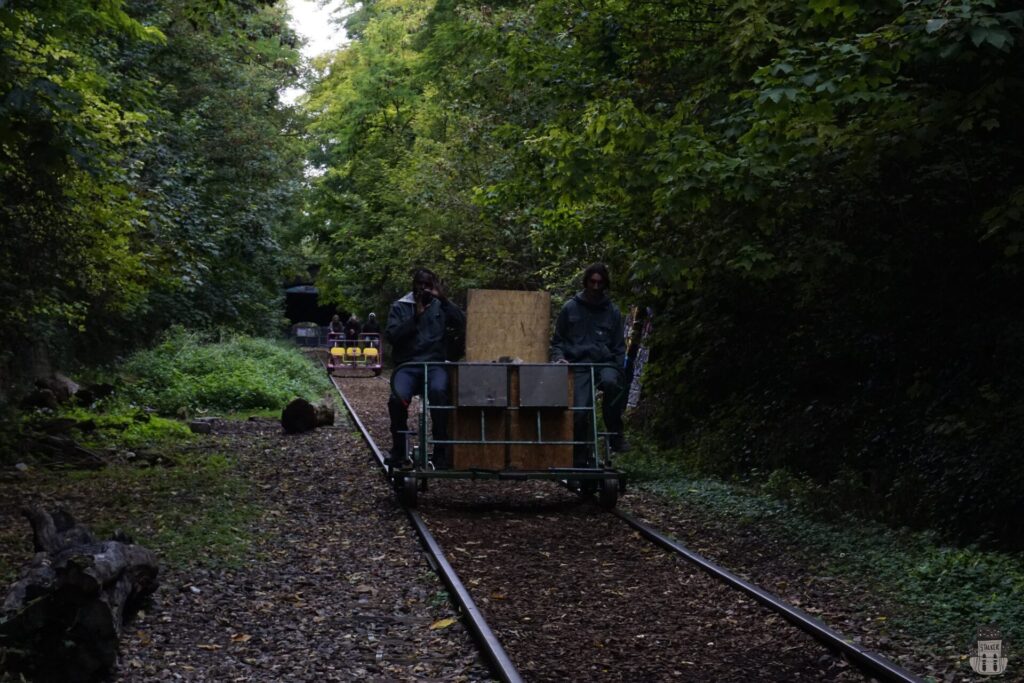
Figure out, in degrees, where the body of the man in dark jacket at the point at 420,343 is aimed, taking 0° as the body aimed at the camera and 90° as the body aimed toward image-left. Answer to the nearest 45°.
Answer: approximately 0°

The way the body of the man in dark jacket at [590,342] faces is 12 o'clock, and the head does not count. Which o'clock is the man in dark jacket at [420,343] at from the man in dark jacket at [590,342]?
the man in dark jacket at [420,343] is roughly at 3 o'clock from the man in dark jacket at [590,342].

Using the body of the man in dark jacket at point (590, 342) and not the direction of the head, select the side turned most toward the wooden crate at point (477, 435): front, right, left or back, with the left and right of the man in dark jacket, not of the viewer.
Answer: right

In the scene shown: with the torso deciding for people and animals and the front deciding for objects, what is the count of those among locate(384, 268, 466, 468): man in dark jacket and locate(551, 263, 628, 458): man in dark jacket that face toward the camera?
2

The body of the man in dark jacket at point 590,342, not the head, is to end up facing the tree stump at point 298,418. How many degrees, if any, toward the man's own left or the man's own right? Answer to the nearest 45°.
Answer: approximately 135° to the man's own right

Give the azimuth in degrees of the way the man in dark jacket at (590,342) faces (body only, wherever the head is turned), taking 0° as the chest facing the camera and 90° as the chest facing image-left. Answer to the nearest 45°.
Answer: approximately 0°

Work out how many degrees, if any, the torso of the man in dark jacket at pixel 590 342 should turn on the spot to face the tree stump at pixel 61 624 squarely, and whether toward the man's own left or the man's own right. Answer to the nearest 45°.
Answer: approximately 45° to the man's own right

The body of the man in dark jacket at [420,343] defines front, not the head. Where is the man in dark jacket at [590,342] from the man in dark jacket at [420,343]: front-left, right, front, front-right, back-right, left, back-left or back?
left

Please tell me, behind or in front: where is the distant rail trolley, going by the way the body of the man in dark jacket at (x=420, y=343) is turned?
behind

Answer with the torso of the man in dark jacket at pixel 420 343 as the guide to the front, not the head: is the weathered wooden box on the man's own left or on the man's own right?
on the man's own left

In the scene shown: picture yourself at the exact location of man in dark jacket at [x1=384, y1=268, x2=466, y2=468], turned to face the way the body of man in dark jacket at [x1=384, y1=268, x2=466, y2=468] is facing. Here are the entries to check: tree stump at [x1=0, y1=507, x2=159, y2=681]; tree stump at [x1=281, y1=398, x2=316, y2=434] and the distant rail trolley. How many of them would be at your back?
2
